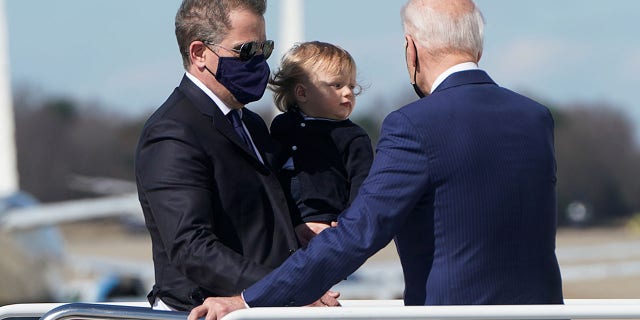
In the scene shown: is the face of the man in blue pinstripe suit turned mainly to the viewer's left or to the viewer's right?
to the viewer's left

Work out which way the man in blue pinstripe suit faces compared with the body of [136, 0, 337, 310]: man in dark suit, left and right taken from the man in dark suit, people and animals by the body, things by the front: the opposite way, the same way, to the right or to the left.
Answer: the opposite way

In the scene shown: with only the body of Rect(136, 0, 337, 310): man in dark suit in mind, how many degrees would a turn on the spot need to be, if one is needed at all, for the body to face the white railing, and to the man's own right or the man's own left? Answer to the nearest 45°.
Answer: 0° — they already face it

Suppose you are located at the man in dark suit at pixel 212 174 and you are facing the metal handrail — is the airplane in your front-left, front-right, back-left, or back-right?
back-right

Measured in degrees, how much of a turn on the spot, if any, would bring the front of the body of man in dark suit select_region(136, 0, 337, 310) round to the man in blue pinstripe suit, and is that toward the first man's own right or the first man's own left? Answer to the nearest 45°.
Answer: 0° — they already face them

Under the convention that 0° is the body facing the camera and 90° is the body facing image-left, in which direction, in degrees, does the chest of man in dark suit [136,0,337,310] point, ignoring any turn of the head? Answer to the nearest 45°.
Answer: approximately 315°

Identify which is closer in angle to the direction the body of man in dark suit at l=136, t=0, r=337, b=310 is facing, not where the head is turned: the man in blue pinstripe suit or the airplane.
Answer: the man in blue pinstripe suit

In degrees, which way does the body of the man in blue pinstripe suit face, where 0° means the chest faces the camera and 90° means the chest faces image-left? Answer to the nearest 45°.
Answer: approximately 135°
